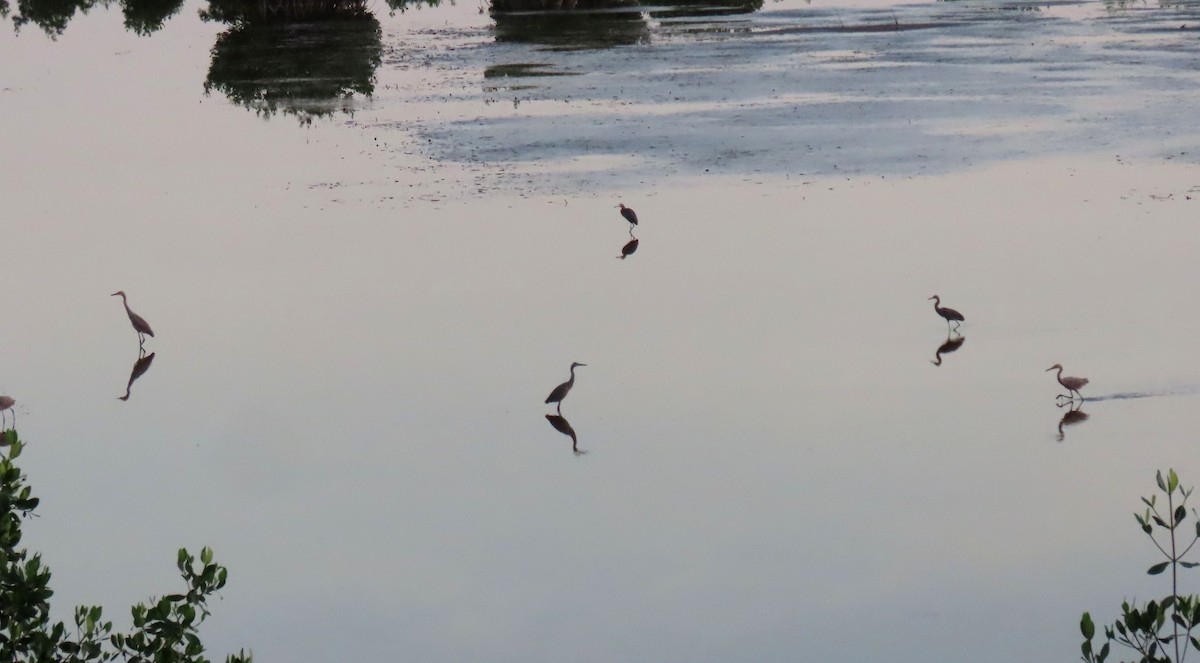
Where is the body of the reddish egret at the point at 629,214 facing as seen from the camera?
to the viewer's left

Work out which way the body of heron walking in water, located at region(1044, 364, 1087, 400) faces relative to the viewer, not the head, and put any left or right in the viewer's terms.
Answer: facing to the left of the viewer

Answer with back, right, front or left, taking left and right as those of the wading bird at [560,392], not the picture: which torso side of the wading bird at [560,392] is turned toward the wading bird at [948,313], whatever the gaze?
front

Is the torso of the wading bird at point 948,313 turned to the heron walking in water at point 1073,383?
no

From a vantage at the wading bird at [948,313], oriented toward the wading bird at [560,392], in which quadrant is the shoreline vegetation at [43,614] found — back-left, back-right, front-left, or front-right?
front-left

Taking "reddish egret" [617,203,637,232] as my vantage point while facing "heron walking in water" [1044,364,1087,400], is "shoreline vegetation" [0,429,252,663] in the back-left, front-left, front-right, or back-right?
front-right

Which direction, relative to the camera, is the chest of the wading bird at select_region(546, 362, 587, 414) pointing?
to the viewer's right

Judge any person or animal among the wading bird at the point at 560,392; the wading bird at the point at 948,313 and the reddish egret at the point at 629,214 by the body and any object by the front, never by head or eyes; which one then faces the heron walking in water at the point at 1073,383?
the wading bird at the point at 560,392

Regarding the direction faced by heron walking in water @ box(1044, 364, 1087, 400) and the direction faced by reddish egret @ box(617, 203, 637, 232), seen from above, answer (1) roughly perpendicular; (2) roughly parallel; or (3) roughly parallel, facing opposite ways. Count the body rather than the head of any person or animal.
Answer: roughly parallel

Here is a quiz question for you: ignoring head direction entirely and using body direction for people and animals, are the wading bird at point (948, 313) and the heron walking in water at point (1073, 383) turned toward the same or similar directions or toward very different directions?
same or similar directions

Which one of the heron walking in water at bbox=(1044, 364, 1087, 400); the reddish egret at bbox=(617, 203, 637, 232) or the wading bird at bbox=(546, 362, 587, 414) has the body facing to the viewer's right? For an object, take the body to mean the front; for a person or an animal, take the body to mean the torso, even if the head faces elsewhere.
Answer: the wading bird

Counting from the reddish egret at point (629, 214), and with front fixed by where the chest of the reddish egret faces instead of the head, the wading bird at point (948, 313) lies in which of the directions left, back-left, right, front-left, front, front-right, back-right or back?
back-left

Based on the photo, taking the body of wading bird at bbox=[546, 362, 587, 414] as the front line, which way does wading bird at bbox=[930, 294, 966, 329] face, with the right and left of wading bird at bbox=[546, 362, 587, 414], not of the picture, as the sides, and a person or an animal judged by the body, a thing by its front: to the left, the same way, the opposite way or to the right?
the opposite way

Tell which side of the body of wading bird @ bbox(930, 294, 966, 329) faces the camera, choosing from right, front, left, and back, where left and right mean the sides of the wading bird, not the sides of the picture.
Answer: left

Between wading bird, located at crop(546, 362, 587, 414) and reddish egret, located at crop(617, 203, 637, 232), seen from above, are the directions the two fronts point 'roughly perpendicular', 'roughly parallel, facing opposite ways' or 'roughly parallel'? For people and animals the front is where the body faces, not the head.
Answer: roughly parallel, facing opposite ways

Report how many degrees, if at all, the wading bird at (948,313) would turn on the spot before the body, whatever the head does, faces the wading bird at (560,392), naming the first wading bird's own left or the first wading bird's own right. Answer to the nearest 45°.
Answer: approximately 45° to the first wading bird's own left

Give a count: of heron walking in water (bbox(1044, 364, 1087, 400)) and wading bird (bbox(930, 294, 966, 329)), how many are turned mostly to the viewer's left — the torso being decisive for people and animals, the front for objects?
2
